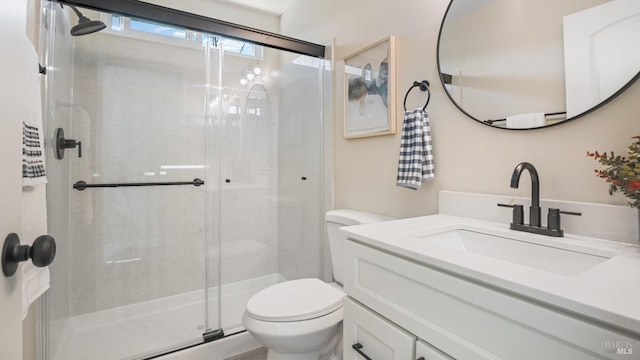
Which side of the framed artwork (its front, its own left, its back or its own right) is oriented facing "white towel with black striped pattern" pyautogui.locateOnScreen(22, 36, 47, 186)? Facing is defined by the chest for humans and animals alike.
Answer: front

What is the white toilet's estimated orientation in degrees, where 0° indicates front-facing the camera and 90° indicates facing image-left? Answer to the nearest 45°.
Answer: approximately 45°

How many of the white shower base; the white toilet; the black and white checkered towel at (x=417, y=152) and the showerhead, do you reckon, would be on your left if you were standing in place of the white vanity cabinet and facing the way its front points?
0

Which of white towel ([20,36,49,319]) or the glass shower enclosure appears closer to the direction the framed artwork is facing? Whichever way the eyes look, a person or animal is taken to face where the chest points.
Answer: the white towel

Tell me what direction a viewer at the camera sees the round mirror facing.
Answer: facing the viewer and to the left of the viewer

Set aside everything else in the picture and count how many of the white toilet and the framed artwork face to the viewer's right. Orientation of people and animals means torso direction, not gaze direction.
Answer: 0

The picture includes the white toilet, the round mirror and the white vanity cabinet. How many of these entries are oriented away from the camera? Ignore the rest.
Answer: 0

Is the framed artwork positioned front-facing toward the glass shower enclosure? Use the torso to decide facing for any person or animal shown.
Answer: no

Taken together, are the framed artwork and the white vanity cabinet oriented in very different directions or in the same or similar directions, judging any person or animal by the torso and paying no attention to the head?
same or similar directions

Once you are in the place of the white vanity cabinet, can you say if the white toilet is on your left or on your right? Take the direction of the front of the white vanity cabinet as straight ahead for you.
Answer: on your right

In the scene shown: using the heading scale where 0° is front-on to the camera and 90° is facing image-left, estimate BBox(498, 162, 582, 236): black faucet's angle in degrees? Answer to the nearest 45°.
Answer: approximately 45°

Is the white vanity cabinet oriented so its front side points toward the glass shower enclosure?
no

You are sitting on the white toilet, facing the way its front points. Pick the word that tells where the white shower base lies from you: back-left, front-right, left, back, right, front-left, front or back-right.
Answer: right
